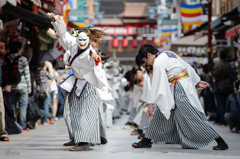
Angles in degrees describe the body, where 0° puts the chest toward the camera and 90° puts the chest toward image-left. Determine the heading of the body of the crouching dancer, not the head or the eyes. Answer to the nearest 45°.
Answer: approximately 90°

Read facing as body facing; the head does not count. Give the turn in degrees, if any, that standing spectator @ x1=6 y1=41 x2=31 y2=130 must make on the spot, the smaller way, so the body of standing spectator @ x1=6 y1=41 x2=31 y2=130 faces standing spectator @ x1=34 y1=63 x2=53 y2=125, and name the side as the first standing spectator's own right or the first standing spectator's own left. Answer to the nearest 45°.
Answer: approximately 45° to the first standing spectator's own left

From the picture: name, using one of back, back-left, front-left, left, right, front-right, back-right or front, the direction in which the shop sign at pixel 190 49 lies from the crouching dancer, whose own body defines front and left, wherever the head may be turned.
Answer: right

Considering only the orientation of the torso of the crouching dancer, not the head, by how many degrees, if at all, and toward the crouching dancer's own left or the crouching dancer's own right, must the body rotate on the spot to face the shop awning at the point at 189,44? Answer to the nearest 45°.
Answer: approximately 90° to the crouching dancer's own right

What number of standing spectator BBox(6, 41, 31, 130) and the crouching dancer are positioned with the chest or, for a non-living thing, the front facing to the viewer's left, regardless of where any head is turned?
1

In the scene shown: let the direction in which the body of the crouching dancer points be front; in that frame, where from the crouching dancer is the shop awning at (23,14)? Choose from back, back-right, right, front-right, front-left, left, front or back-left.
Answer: front-right

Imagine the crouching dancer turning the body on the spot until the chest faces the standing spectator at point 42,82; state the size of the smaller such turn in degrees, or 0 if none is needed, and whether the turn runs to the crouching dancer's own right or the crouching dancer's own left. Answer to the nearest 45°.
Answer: approximately 45° to the crouching dancer's own right

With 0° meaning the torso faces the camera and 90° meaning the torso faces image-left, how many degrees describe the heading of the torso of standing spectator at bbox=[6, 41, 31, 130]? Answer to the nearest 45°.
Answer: approximately 225°

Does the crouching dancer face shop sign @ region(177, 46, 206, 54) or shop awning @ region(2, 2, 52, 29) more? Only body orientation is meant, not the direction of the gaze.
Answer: the shop awning

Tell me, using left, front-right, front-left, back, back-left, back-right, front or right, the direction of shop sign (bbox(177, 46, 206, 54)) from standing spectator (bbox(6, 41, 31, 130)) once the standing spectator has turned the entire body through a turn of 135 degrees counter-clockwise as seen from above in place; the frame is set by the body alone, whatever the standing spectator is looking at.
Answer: back-right
